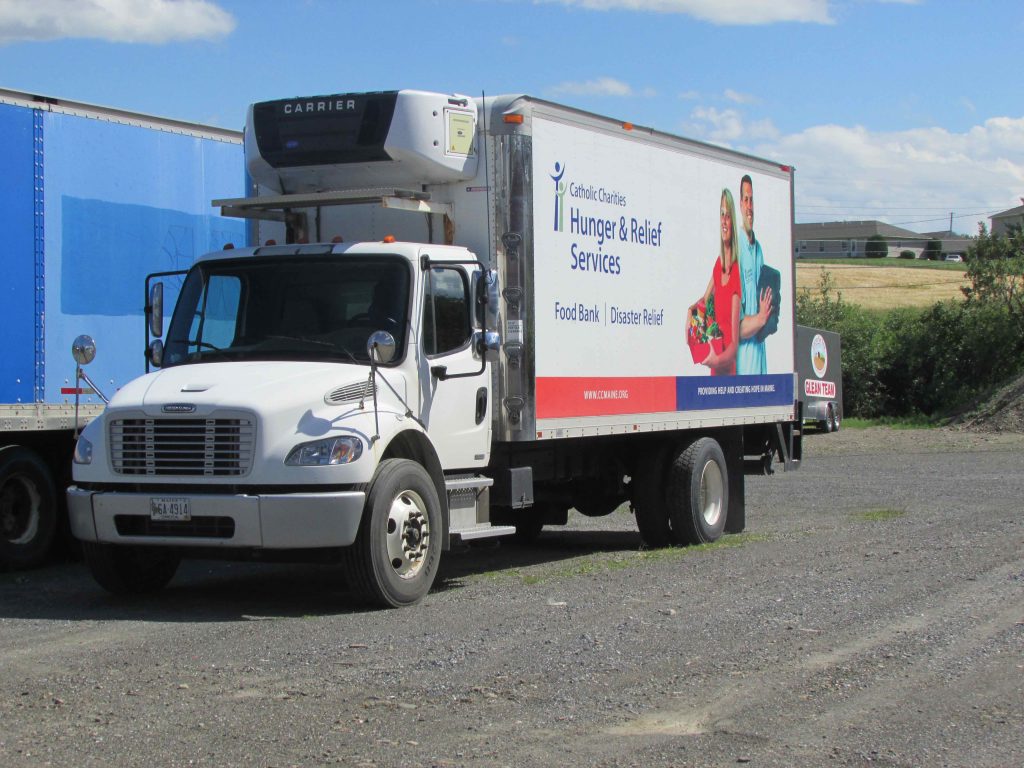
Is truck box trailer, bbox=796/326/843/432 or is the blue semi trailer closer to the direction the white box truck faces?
the blue semi trailer

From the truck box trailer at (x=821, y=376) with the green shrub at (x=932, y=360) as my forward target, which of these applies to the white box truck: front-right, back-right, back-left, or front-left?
back-right

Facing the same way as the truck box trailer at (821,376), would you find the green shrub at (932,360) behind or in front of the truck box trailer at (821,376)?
behind

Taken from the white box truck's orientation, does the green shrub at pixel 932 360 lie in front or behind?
behind

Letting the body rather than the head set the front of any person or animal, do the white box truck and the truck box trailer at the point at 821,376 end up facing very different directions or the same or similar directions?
same or similar directions

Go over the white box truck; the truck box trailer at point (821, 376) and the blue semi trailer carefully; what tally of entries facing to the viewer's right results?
0

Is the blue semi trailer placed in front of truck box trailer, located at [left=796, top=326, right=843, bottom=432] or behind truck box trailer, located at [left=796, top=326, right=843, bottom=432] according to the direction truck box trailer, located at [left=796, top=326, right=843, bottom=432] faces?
in front

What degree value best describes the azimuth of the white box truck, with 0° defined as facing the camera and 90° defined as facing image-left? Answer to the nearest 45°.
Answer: approximately 45°

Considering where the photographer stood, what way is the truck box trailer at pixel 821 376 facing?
facing the viewer and to the left of the viewer

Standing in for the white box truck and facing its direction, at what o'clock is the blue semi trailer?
The blue semi trailer is roughly at 2 o'clock from the white box truck.
